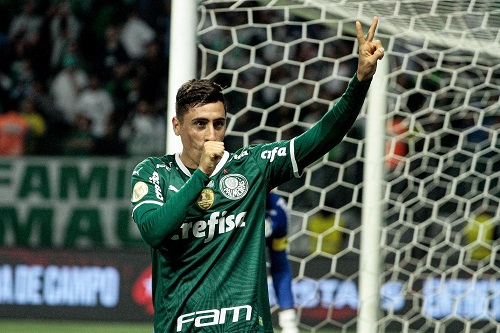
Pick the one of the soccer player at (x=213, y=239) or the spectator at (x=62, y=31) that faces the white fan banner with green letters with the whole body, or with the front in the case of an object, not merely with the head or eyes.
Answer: the spectator

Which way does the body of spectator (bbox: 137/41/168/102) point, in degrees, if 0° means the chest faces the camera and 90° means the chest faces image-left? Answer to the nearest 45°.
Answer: approximately 0°

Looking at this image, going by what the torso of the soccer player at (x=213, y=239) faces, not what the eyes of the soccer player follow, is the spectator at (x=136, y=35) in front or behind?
behind

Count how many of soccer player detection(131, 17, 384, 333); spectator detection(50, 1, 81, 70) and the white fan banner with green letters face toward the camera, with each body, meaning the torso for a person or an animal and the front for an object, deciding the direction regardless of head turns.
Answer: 3

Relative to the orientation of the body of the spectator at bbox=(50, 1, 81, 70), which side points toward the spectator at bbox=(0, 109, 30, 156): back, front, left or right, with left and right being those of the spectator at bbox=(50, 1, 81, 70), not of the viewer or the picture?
front

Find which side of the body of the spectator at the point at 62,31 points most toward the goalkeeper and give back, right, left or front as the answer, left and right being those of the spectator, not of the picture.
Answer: front

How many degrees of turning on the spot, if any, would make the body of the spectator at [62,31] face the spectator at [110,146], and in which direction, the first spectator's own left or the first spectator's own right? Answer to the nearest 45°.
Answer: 0° — they already face them

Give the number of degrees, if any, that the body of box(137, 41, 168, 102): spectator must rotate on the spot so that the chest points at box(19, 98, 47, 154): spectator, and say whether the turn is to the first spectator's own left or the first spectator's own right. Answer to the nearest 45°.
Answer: approximately 90° to the first spectator's own right
